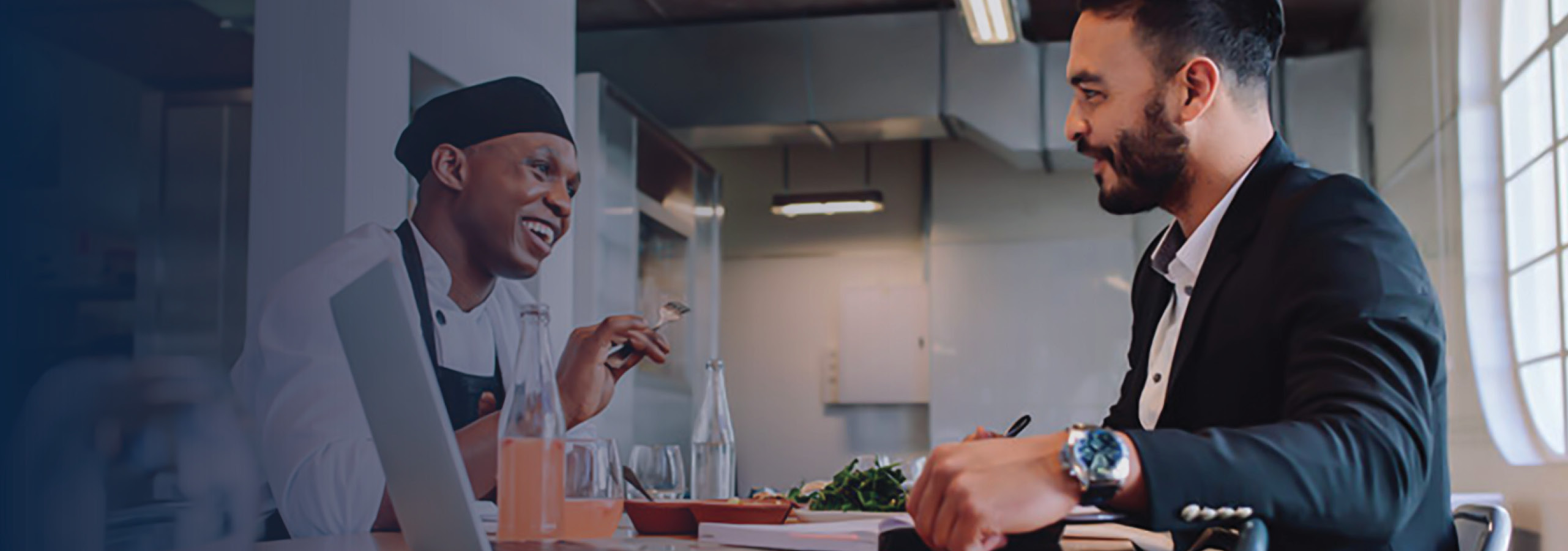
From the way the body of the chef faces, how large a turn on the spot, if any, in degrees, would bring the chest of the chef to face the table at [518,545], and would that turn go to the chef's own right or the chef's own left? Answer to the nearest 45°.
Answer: approximately 45° to the chef's own right

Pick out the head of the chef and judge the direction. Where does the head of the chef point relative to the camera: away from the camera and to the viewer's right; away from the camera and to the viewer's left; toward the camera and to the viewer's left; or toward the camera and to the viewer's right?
toward the camera and to the viewer's right

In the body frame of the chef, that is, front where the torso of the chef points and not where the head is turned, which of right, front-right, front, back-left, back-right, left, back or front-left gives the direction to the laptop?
front-right

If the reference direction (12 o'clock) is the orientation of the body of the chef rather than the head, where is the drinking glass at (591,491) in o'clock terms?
The drinking glass is roughly at 1 o'clock from the chef.

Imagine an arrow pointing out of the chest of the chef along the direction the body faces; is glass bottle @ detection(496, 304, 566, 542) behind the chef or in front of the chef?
in front

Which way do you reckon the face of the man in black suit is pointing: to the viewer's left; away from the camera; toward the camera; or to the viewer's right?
to the viewer's left

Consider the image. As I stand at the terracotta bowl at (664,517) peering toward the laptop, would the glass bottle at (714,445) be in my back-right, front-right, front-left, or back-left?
back-right
